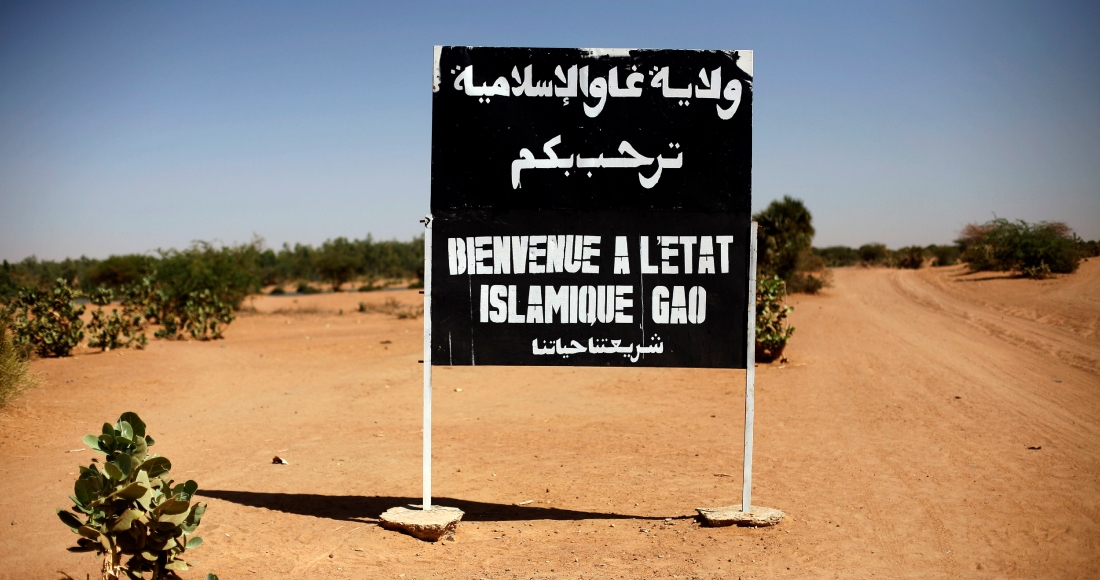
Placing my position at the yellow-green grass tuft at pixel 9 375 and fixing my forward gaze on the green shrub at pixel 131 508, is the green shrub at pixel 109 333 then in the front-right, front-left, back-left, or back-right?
back-left

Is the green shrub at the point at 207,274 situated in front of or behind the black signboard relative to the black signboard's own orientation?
behind

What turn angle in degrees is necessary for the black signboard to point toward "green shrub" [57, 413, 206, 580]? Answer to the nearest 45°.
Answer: approximately 45° to its right

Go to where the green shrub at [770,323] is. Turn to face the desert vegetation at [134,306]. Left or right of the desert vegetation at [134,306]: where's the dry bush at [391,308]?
right

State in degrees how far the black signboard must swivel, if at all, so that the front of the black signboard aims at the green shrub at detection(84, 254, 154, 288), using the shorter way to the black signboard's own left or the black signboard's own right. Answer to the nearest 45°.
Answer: approximately 135° to the black signboard's own right

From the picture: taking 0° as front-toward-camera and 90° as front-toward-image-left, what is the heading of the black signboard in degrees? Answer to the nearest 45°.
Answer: approximately 0°

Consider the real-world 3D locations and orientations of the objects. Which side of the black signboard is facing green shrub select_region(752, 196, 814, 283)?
back

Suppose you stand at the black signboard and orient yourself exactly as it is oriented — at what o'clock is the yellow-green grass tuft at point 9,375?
The yellow-green grass tuft is roughly at 4 o'clock from the black signboard.

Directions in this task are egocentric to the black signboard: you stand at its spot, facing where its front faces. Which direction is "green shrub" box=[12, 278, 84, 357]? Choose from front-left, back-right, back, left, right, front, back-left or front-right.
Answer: back-right

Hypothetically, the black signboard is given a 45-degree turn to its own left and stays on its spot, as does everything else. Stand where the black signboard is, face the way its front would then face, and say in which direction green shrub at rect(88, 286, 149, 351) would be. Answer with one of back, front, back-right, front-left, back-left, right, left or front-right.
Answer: back

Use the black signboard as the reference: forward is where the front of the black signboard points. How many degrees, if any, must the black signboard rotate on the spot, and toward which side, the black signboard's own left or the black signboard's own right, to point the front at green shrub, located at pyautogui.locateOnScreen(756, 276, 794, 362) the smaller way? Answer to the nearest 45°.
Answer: approximately 180°

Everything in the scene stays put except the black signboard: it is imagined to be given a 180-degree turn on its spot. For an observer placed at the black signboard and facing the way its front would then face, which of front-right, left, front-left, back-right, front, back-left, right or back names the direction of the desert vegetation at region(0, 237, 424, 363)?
front-left
